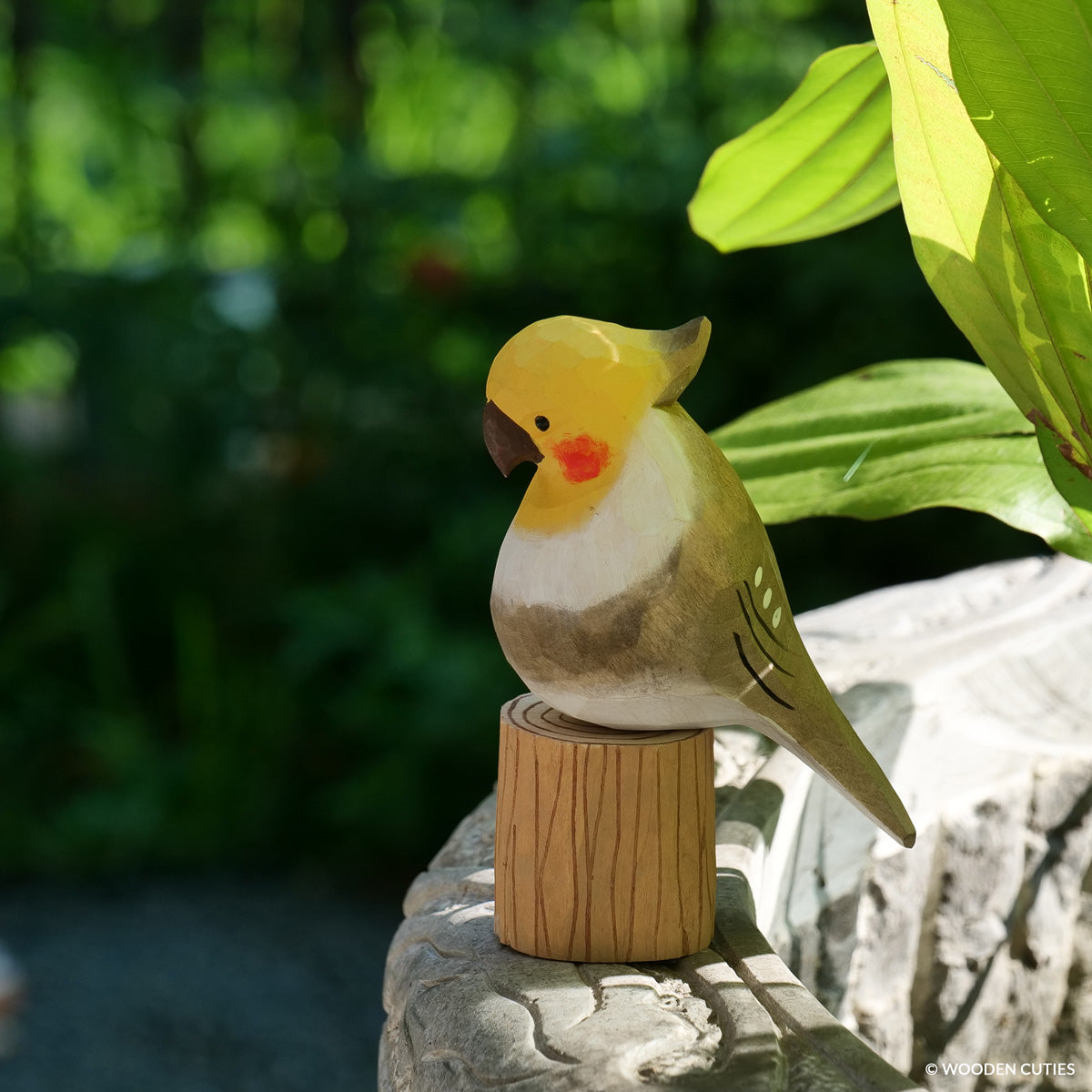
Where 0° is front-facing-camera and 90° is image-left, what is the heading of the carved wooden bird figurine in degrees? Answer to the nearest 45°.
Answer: approximately 90°
